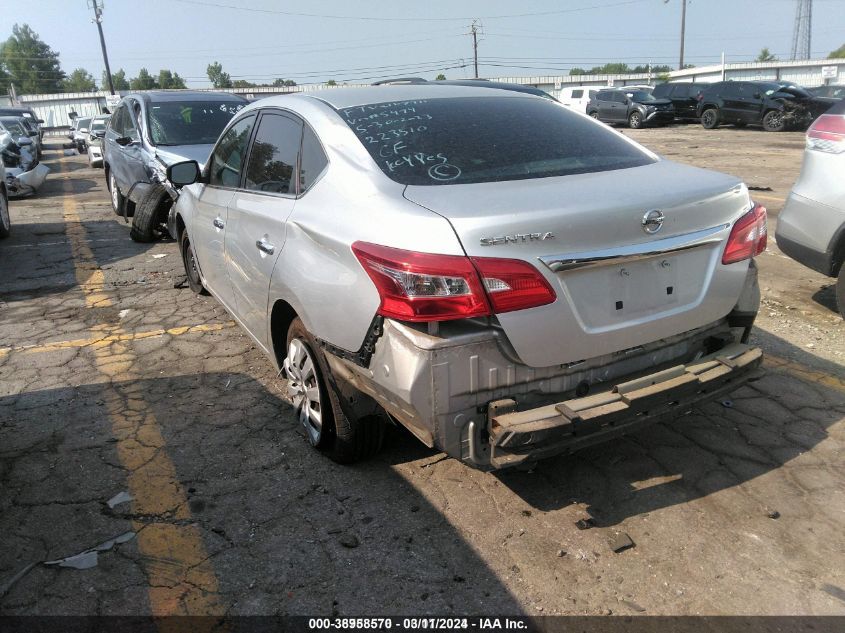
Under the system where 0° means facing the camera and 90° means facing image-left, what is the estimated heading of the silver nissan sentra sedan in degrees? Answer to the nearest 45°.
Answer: approximately 135°

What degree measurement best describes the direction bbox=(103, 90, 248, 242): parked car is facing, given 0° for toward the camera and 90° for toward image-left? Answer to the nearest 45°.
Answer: approximately 315°

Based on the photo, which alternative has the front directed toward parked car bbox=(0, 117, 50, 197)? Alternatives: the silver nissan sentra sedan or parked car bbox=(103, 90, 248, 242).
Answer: the silver nissan sentra sedan

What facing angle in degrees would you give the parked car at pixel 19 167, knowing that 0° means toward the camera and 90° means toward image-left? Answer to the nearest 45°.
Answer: approximately 315°

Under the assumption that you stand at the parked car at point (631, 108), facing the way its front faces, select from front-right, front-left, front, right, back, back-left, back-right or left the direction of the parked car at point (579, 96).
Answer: back

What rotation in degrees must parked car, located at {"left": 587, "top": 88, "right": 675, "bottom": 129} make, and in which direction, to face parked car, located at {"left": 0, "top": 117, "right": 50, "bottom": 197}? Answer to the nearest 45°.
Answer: approximately 90° to its right

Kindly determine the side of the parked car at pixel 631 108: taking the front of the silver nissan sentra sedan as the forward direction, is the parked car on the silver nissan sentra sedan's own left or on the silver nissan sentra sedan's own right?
on the silver nissan sentra sedan's own right
